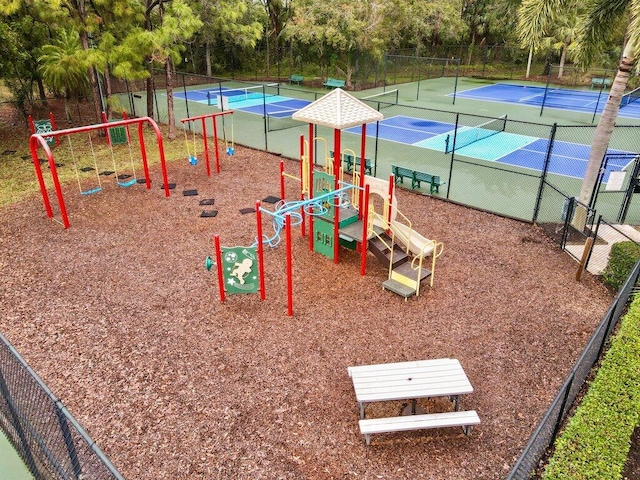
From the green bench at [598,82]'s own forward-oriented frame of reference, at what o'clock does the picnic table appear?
The picnic table is roughly at 12 o'clock from the green bench.

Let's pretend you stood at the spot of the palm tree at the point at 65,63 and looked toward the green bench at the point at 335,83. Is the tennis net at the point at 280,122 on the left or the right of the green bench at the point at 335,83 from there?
right

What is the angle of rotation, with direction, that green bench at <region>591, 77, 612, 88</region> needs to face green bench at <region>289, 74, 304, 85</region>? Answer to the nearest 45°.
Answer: approximately 45° to its right

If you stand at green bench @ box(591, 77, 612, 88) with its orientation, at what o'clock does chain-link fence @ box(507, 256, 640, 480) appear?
The chain-link fence is roughly at 12 o'clock from the green bench.

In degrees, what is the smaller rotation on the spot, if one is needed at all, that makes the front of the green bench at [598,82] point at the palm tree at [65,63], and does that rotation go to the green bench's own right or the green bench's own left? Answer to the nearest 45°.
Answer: approximately 45° to the green bench's own right

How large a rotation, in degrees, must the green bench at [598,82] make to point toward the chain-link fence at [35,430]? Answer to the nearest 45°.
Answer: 0° — it already faces it

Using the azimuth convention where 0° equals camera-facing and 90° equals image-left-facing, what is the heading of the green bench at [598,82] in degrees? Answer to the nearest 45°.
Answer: approximately 0°

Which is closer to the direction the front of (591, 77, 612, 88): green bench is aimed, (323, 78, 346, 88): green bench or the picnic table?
the picnic table

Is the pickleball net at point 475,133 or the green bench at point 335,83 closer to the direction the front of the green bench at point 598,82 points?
the pickleball net

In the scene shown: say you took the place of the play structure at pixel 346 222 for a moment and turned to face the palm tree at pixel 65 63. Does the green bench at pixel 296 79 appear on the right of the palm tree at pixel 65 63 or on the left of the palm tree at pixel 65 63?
right
